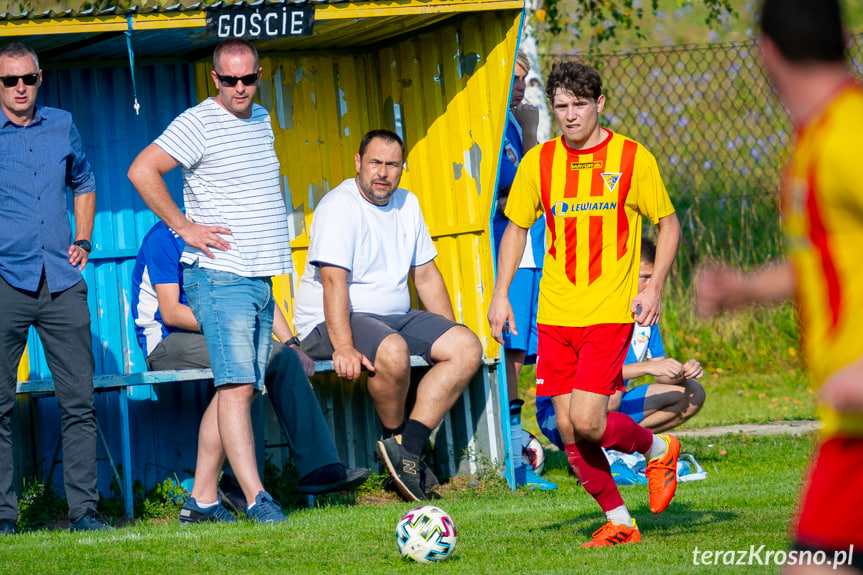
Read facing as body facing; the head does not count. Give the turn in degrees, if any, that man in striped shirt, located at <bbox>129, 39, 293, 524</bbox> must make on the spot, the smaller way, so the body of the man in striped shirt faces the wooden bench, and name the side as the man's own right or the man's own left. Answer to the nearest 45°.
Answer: approximately 180°

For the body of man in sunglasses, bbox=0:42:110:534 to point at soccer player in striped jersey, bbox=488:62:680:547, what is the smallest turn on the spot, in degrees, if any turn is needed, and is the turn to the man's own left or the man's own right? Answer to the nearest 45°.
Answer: approximately 45° to the man's own left

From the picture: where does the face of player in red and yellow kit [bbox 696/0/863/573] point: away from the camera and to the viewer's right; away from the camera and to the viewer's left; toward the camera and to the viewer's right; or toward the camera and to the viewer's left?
away from the camera and to the viewer's left

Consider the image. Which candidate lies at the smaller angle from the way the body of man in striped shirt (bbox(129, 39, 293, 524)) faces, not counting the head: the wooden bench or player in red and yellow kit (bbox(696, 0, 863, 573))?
the player in red and yellow kit

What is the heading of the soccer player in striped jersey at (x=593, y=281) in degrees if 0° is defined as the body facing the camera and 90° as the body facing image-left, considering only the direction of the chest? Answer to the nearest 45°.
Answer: approximately 0°

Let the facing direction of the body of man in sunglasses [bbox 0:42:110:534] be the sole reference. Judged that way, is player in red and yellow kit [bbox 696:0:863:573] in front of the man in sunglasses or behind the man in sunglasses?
in front

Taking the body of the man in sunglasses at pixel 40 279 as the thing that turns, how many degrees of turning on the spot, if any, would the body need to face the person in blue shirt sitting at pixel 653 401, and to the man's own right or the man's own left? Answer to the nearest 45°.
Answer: approximately 90° to the man's own left

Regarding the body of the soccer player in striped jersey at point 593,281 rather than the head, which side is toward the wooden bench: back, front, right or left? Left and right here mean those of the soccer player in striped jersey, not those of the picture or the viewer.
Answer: right

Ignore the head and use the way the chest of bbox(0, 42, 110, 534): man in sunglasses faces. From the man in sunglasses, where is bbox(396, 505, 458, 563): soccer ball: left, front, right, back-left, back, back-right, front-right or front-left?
front-left

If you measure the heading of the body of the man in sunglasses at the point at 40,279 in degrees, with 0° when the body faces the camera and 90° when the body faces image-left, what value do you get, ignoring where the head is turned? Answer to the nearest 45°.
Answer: approximately 0°

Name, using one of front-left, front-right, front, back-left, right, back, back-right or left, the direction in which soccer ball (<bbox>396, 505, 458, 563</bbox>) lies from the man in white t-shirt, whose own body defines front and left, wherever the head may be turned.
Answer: front-right

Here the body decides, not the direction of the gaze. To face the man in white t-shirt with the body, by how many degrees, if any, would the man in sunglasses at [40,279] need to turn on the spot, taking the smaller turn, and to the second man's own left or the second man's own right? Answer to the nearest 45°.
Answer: approximately 90° to the second man's own left
